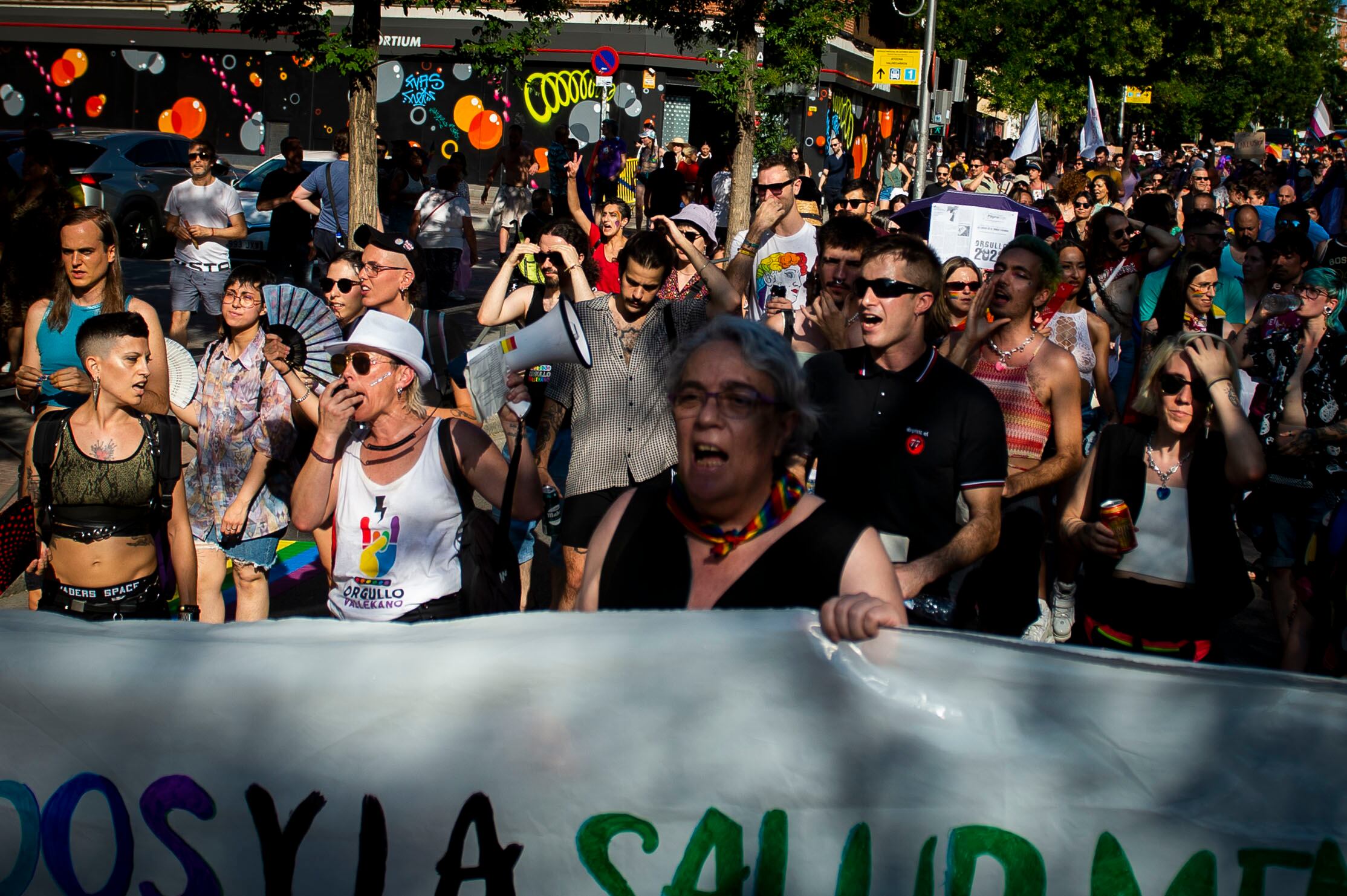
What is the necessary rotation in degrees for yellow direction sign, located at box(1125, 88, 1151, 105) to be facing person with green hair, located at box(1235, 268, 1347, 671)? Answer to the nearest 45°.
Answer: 0° — it already faces them

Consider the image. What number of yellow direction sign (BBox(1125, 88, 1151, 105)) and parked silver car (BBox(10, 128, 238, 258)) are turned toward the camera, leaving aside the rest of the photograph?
1

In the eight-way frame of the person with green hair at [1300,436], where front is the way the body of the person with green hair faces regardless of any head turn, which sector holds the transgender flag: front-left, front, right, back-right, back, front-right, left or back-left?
back-right

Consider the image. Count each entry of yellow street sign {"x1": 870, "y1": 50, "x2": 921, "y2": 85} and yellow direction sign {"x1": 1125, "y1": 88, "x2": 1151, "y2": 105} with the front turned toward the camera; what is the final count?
2

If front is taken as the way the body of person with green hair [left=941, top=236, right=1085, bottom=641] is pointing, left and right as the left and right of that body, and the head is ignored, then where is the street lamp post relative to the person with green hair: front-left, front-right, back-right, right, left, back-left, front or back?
back-right

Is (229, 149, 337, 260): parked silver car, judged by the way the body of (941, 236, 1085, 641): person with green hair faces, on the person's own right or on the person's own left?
on the person's own right
